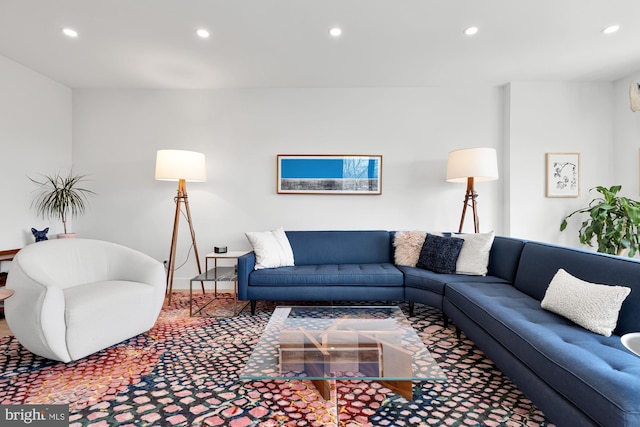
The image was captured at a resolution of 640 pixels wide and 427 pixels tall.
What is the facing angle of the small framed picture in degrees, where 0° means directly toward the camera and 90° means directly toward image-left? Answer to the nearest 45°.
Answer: approximately 0°

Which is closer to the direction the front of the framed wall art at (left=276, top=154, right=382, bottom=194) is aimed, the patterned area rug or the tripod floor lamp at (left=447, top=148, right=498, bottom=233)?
the patterned area rug

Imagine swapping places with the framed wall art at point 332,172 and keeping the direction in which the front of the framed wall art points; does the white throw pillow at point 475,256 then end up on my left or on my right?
on my left

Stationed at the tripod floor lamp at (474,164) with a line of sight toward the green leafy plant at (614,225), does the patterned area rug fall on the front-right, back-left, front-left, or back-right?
back-right

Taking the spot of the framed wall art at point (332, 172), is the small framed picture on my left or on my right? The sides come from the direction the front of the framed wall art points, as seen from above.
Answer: on my left

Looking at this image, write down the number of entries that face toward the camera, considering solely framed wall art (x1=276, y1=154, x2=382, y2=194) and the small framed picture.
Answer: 2

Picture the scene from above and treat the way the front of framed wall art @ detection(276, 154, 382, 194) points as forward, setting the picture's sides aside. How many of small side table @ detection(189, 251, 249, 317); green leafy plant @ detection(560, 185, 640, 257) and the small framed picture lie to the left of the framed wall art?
2

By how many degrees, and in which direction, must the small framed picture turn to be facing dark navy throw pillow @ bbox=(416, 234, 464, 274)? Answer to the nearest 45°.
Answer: approximately 45° to its right
